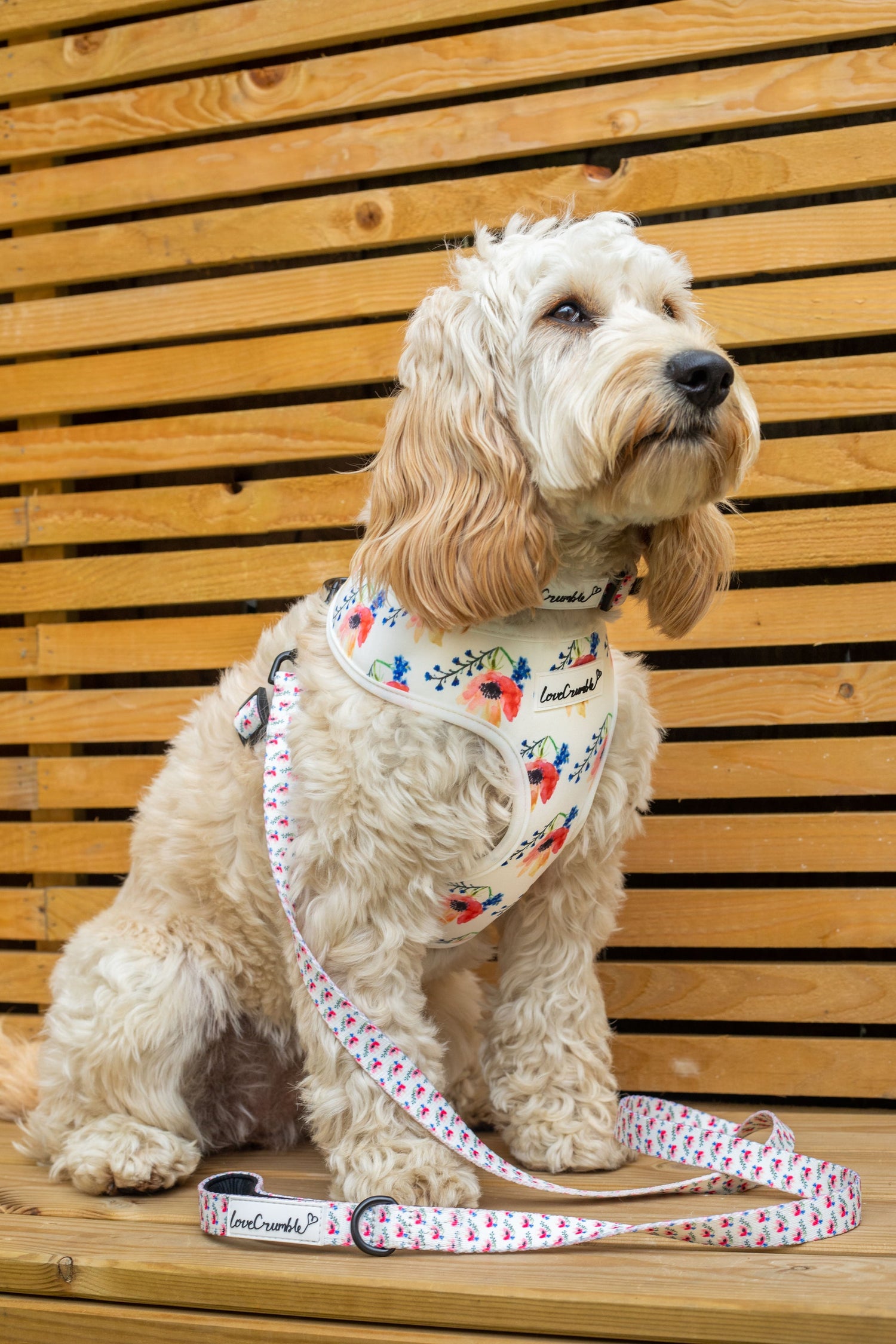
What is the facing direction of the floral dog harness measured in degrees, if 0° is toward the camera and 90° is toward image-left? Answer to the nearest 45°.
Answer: approximately 315°

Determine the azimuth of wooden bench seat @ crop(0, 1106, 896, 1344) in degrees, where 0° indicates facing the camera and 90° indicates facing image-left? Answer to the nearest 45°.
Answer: approximately 0°
